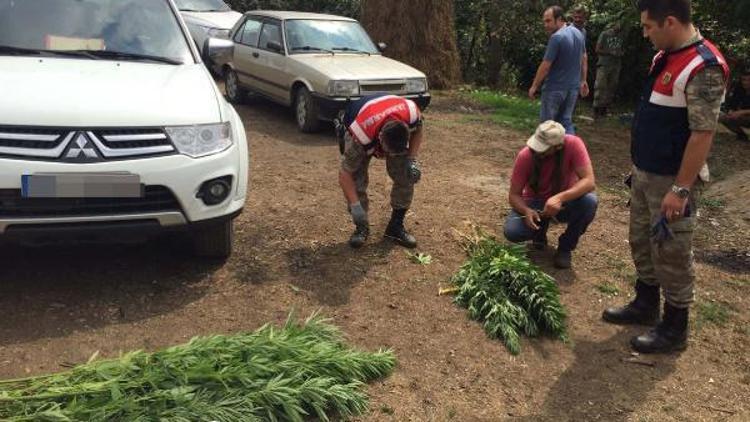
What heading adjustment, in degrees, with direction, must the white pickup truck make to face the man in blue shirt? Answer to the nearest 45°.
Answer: approximately 135° to its left

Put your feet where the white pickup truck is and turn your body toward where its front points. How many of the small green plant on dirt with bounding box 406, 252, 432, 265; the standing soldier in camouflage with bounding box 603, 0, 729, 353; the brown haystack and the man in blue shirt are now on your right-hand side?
0

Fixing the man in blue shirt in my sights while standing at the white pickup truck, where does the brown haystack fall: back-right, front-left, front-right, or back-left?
front-left

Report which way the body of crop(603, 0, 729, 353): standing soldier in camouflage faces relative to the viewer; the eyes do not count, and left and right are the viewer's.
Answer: facing the viewer and to the left of the viewer

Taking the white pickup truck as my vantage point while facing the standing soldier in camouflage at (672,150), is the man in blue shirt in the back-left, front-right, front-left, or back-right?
front-left

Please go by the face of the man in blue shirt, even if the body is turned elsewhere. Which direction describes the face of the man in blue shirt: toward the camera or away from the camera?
toward the camera

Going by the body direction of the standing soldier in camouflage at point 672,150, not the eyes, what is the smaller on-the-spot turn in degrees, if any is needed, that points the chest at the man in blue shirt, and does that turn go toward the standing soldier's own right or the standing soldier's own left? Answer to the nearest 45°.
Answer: approximately 135° to the standing soldier's own right

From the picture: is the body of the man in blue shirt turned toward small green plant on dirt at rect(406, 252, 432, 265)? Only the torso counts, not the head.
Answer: no

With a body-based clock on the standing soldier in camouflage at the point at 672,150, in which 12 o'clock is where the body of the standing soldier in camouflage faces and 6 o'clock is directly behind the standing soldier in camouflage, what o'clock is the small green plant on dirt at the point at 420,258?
The small green plant on dirt is roughly at 2 o'clock from the standing soldier in camouflage.

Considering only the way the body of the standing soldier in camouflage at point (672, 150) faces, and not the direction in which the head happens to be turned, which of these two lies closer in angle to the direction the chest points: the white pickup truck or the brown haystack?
the white pickup truck

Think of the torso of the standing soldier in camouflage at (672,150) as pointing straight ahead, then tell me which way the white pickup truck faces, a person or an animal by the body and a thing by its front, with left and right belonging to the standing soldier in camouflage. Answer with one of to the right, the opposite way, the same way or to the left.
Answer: to the left

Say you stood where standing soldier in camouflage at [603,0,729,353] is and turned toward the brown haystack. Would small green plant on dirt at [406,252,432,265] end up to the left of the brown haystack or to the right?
left

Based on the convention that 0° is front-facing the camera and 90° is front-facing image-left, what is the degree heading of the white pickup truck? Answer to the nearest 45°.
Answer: approximately 0°

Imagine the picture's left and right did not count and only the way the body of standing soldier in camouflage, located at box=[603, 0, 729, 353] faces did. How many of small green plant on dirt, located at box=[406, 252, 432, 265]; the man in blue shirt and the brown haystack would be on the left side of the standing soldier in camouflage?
0
